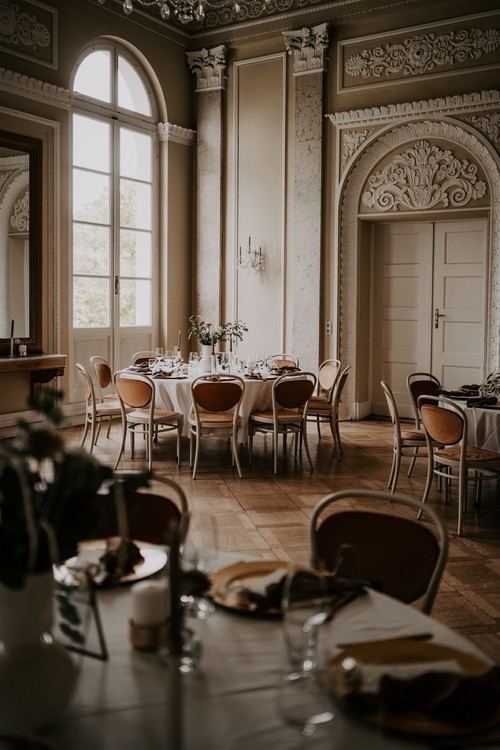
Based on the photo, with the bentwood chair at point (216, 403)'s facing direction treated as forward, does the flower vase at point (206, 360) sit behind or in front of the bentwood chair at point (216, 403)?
in front

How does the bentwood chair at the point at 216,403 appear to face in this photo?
away from the camera

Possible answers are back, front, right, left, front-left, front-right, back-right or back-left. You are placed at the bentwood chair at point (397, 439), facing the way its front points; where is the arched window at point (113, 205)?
back-left

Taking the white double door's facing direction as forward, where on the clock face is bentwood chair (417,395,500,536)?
The bentwood chair is roughly at 12 o'clock from the white double door.

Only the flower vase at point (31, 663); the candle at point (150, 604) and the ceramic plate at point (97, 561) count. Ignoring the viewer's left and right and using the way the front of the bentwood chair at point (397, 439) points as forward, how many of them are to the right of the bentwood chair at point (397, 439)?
3

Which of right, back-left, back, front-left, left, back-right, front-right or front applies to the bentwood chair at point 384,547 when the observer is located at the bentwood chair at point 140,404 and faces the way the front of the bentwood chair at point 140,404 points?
back-right

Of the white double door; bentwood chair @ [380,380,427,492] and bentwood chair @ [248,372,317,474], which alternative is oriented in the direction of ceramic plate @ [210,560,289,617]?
the white double door

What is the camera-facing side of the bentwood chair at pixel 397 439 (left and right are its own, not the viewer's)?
right

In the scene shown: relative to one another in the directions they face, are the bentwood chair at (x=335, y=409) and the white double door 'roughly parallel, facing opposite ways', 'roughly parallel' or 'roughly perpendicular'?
roughly perpendicular

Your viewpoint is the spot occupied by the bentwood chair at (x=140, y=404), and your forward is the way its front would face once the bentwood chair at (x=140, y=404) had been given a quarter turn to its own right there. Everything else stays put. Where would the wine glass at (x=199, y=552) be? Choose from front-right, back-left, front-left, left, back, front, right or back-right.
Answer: front-right

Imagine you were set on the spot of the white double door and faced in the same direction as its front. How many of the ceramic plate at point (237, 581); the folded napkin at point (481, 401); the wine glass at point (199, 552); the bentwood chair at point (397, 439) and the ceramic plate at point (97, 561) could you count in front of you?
5

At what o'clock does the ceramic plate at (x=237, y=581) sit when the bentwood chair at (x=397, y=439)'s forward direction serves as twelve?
The ceramic plate is roughly at 3 o'clock from the bentwood chair.

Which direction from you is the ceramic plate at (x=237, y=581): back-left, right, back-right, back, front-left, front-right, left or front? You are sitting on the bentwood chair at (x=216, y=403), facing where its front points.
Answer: back

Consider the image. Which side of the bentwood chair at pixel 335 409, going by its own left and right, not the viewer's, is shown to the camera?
left

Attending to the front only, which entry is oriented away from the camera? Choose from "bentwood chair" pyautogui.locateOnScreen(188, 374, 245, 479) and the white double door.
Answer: the bentwood chair

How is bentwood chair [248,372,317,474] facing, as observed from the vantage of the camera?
facing away from the viewer and to the left of the viewer

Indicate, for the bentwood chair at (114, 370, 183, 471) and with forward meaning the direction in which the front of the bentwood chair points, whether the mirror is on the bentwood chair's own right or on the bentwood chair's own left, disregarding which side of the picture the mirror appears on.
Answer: on the bentwood chair's own left

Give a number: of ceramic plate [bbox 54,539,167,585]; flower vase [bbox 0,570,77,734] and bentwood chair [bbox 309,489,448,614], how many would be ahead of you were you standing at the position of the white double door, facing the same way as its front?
3
